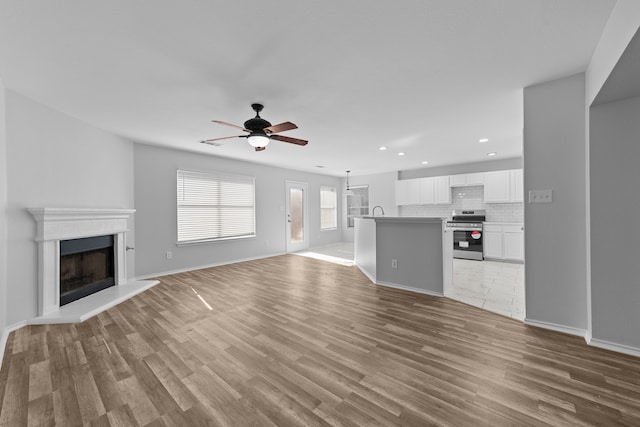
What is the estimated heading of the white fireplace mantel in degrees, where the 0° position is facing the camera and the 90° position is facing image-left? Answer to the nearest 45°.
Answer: approximately 315°

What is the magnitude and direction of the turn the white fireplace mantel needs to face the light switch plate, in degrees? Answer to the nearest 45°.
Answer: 0° — it already faces it

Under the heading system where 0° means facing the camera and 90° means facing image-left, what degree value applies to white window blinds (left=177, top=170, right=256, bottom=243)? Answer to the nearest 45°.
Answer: approximately 315°

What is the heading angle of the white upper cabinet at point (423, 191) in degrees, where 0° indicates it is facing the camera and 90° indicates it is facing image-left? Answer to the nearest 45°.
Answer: approximately 45°

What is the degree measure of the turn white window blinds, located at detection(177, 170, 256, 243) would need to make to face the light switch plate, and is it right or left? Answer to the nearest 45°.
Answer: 0° — it already faces it

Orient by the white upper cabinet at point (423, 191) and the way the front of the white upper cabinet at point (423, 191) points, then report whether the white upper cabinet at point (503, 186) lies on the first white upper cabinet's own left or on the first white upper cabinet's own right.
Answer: on the first white upper cabinet's own left

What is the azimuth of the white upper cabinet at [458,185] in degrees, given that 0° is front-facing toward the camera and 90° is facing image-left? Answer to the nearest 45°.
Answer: approximately 45°

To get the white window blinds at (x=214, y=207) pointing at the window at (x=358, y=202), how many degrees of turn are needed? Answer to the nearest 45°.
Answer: approximately 45° to its left
